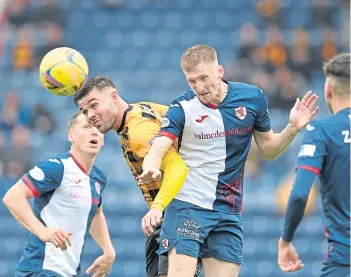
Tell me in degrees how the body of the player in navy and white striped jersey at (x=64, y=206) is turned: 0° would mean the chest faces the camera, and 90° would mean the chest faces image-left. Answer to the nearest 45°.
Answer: approximately 315°

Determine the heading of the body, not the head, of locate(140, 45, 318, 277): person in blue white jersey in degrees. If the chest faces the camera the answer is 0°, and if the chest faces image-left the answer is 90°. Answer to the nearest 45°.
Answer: approximately 0°

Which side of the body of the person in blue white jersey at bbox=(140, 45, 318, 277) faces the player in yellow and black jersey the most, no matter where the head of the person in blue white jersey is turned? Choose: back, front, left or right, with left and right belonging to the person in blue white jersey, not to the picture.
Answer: right

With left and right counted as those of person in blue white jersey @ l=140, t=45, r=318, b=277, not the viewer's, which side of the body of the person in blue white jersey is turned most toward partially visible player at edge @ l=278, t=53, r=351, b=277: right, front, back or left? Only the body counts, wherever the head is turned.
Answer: left

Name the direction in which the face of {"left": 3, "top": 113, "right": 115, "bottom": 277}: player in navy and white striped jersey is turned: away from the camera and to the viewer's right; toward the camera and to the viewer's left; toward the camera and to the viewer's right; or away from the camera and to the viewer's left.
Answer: toward the camera and to the viewer's right

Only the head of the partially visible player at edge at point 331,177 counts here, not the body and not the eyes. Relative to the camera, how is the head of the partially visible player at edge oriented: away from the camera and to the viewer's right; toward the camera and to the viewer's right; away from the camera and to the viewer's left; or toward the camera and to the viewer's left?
away from the camera and to the viewer's left

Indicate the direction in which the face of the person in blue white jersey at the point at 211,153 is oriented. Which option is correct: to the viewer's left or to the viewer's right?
to the viewer's left

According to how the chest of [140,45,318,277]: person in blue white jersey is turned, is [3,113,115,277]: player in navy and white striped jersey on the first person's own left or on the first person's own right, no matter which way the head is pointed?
on the first person's own right
